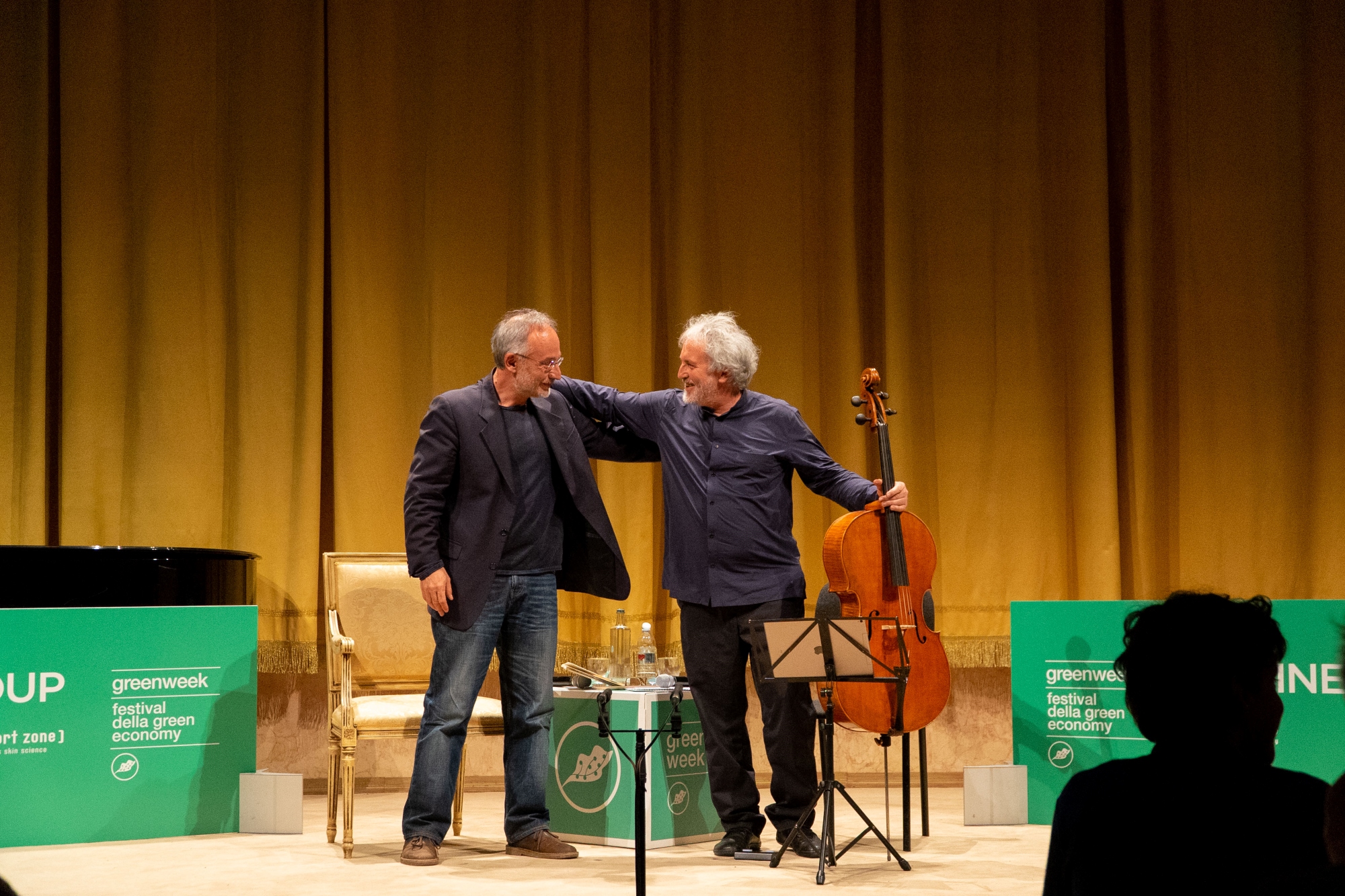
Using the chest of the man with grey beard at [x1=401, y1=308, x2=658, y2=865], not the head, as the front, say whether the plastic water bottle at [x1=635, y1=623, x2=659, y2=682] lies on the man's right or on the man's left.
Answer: on the man's left

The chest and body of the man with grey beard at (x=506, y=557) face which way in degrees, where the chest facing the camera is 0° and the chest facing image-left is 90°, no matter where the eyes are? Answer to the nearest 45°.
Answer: approximately 315°

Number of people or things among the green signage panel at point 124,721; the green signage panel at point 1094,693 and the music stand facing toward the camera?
2

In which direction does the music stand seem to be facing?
away from the camera

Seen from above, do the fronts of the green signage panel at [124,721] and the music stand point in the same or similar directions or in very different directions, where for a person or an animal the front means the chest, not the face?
very different directions

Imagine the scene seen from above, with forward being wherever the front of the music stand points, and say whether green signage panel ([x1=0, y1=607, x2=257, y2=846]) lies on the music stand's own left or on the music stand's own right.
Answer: on the music stand's own left

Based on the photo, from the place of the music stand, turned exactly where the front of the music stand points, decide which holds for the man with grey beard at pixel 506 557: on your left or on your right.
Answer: on your left

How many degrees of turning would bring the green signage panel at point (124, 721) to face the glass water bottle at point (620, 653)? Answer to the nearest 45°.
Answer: approximately 90° to its left

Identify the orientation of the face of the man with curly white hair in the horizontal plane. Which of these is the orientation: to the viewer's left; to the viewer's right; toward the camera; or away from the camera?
to the viewer's left

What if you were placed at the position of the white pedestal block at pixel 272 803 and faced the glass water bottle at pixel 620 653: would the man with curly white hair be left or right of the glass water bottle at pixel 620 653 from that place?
right

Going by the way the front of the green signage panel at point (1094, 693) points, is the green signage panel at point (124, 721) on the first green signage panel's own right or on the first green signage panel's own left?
on the first green signage panel's own right

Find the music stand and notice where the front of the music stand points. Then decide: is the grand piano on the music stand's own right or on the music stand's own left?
on the music stand's own left
